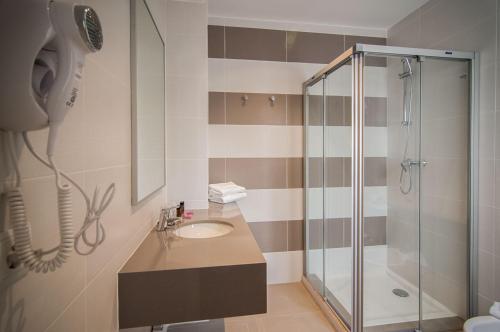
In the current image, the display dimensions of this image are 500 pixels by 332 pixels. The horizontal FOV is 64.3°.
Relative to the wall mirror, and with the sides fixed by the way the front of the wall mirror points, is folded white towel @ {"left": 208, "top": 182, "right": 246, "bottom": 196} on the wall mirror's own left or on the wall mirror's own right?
on the wall mirror's own left

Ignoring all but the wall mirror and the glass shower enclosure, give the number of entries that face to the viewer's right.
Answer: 1

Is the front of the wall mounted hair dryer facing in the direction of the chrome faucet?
no

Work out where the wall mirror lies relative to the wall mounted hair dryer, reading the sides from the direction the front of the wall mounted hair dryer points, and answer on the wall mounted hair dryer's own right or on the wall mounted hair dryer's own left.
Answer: on the wall mounted hair dryer's own left

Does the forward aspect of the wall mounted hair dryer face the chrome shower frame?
no

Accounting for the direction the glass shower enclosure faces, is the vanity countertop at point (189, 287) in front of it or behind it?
in front

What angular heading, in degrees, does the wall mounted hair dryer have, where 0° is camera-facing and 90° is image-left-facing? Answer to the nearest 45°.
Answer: approximately 315°

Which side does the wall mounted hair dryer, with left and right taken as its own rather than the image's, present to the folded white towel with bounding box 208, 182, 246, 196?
left

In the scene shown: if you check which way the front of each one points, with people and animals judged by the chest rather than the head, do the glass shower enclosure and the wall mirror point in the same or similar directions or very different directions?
very different directions

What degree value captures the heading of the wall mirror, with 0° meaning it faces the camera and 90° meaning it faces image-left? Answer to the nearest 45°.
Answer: approximately 270°

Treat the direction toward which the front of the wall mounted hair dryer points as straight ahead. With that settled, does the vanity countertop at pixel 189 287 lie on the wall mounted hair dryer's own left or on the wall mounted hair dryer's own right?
on the wall mounted hair dryer's own left

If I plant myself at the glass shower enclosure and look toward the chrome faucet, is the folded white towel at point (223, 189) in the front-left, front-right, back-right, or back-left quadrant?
front-right

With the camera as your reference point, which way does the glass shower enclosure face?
facing the viewer and to the left of the viewer
